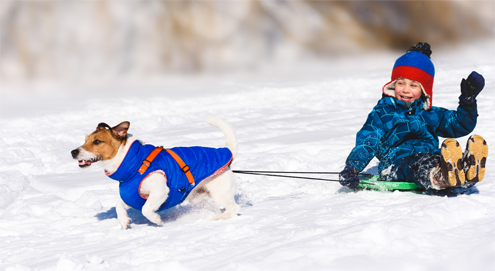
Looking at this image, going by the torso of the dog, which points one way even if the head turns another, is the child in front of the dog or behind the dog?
behind

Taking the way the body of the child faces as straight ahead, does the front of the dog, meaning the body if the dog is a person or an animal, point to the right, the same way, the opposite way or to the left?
to the right

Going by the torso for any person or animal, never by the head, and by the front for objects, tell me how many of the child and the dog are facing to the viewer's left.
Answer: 1

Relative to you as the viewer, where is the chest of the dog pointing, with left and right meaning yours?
facing to the left of the viewer

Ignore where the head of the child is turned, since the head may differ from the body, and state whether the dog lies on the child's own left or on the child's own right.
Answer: on the child's own right

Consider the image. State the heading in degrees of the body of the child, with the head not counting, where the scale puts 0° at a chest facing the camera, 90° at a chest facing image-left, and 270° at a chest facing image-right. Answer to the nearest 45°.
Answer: approximately 315°
